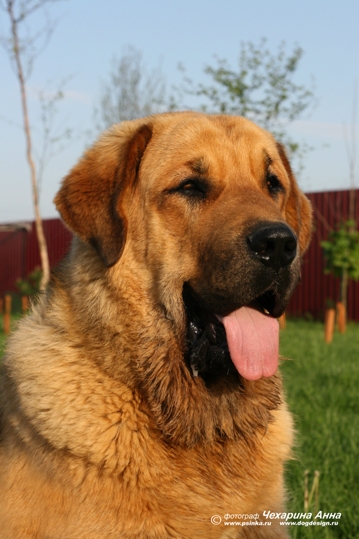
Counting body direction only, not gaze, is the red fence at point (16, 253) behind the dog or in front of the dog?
behind

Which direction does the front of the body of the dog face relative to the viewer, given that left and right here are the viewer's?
facing the viewer and to the right of the viewer

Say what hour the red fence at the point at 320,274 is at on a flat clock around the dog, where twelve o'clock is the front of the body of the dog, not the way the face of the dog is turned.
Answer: The red fence is roughly at 8 o'clock from the dog.
